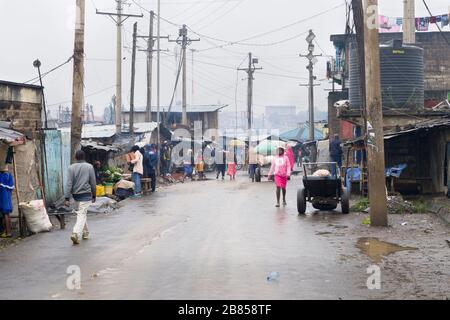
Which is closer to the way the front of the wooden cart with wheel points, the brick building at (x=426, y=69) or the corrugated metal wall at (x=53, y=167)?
the brick building

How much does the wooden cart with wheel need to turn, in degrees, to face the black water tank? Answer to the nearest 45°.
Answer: approximately 45° to its right

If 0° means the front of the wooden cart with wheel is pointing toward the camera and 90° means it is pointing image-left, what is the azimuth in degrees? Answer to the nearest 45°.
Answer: approximately 180°
